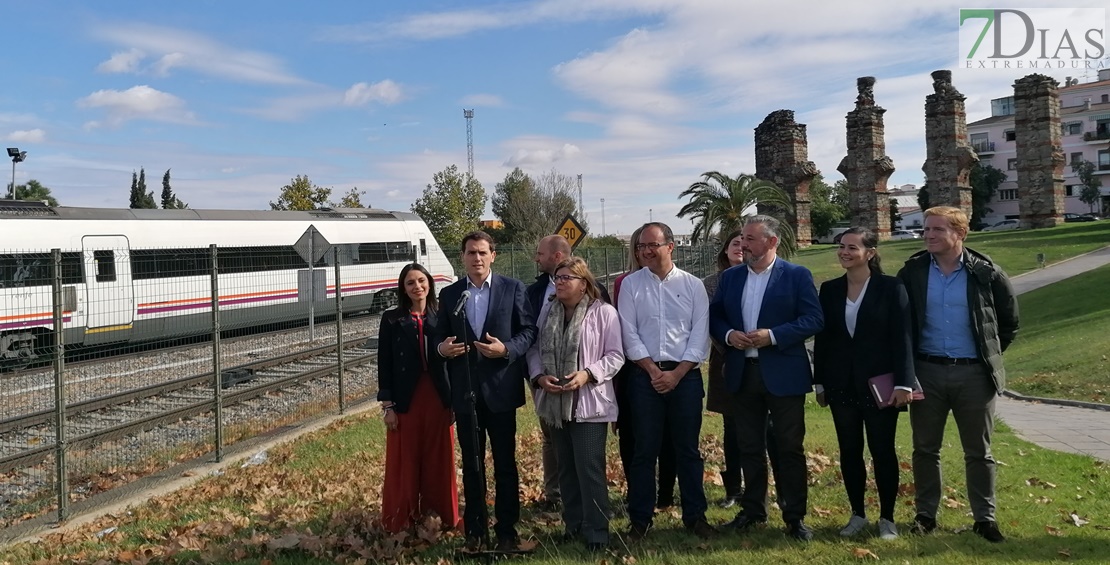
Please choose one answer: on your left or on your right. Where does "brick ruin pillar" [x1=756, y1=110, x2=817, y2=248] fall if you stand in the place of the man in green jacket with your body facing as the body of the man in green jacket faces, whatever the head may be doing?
on your right

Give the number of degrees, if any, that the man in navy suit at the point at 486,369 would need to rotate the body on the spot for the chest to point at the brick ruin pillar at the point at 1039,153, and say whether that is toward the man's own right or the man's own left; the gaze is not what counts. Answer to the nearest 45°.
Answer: approximately 135° to the man's own left

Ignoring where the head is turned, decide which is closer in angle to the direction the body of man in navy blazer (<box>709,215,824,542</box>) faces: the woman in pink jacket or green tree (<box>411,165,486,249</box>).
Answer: the woman in pink jacket

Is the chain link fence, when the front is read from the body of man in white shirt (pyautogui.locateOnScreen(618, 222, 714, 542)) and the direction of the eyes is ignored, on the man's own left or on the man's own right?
on the man's own right

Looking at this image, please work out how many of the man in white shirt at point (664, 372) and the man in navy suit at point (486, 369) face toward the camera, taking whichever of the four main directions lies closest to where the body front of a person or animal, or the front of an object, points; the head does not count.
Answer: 2

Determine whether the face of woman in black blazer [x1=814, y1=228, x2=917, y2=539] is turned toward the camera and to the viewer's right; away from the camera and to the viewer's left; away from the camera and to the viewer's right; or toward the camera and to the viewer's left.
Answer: toward the camera and to the viewer's left

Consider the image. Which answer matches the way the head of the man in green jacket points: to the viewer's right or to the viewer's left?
to the viewer's left

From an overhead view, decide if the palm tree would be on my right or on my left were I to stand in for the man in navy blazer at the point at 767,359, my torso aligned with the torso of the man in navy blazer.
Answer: on my right

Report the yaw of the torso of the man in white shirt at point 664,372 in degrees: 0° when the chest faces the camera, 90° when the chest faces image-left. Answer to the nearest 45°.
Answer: approximately 0°

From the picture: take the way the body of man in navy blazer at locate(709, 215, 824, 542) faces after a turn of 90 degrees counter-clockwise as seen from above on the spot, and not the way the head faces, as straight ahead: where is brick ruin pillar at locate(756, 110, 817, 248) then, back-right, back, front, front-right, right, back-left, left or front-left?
back-left
